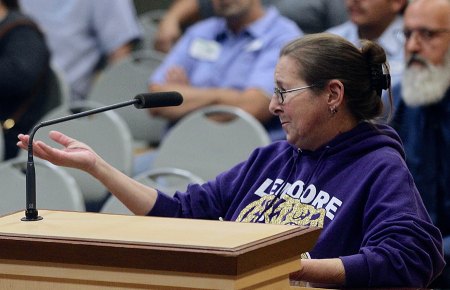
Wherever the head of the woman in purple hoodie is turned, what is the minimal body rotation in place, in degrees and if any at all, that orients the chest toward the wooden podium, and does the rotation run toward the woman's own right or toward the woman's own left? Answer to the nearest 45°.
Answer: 0° — they already face it

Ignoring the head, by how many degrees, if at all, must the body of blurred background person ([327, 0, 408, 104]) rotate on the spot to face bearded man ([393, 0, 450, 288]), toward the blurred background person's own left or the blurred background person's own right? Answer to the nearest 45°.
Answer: approximately 45° to the blurred background person's own left

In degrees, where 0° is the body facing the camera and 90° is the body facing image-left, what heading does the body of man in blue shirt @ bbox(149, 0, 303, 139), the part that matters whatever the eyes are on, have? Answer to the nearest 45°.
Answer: approximately 0°

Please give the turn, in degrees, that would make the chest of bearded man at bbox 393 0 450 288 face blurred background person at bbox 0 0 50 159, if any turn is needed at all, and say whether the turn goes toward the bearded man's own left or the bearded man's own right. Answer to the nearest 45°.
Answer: approximately 45° to the bearded man's own right

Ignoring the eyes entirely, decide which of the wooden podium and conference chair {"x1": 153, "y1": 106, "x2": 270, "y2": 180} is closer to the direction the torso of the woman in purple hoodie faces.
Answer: the wooden podium
